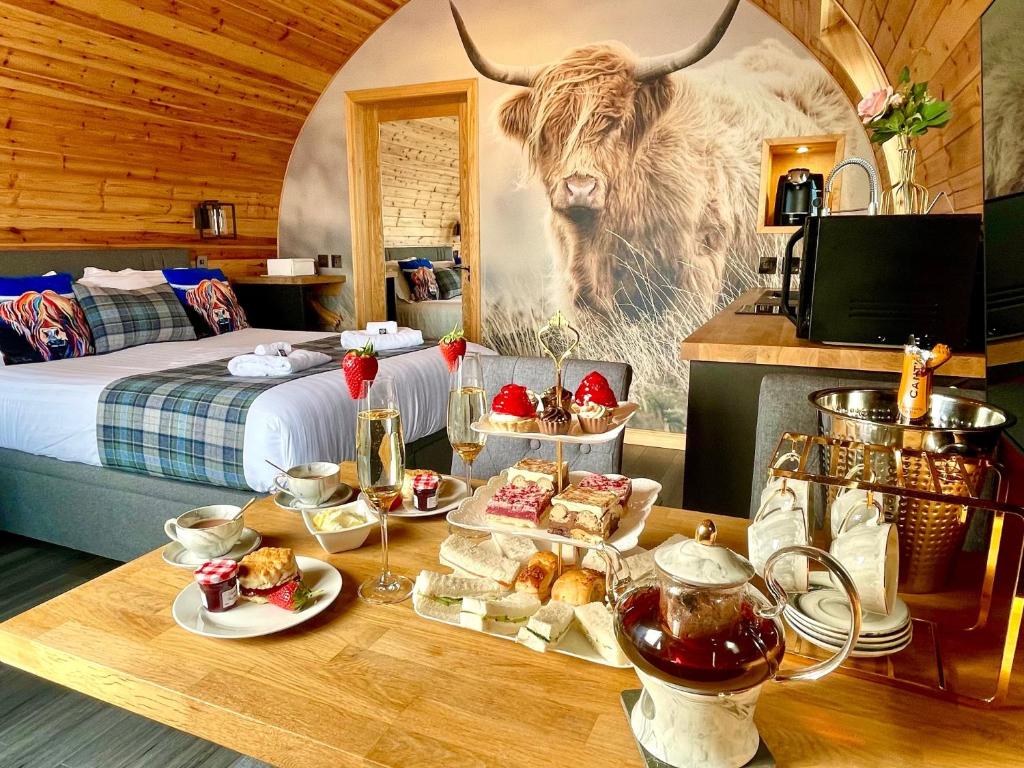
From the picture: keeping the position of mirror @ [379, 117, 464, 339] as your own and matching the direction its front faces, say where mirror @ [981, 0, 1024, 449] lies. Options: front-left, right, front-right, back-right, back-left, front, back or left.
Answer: front

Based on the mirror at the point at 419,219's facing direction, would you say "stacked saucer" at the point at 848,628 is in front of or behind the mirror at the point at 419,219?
in front

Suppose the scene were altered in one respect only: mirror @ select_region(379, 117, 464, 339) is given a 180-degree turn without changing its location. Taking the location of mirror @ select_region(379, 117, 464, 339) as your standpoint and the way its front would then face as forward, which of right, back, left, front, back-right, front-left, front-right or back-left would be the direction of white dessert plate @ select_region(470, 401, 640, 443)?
back

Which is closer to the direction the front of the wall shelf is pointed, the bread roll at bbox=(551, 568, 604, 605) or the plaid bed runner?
the bread roll

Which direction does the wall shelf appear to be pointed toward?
toward the camera

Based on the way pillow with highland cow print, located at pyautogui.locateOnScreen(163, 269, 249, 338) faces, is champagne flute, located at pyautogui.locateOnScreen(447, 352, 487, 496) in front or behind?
in front

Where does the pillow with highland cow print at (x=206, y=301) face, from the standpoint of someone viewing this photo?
facing the viewer and to the right of the viewer

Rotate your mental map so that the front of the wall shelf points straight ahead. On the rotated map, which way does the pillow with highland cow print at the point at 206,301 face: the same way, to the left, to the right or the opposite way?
to the left

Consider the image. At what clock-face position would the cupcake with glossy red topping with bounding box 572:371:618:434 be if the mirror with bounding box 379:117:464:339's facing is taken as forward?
The cupcake with glossy red topping is roughly at 12 o'clock from the mirror.

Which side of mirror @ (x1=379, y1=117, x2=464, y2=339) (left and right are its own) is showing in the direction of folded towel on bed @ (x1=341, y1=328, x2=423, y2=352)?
front

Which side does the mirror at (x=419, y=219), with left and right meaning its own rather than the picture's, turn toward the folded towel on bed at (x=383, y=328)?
front

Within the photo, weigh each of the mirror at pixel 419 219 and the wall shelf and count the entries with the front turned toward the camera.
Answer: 2

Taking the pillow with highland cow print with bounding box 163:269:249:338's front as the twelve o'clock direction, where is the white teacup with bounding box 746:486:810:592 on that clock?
The white teacup is roughly at 1 o'clock from the pillow with highland cow print.

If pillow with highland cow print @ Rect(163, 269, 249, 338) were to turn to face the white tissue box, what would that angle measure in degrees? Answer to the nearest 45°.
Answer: approximately 90° to its left

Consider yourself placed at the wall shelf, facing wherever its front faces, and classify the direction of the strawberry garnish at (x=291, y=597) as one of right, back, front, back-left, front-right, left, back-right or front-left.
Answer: front

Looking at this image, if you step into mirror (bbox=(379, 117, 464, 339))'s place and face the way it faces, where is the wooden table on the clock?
The wooden table is roughly at 12 o'clock from the mirror.
